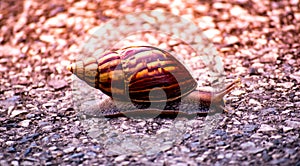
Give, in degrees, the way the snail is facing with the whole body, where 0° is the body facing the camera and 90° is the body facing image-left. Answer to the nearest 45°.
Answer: approximately 270°
